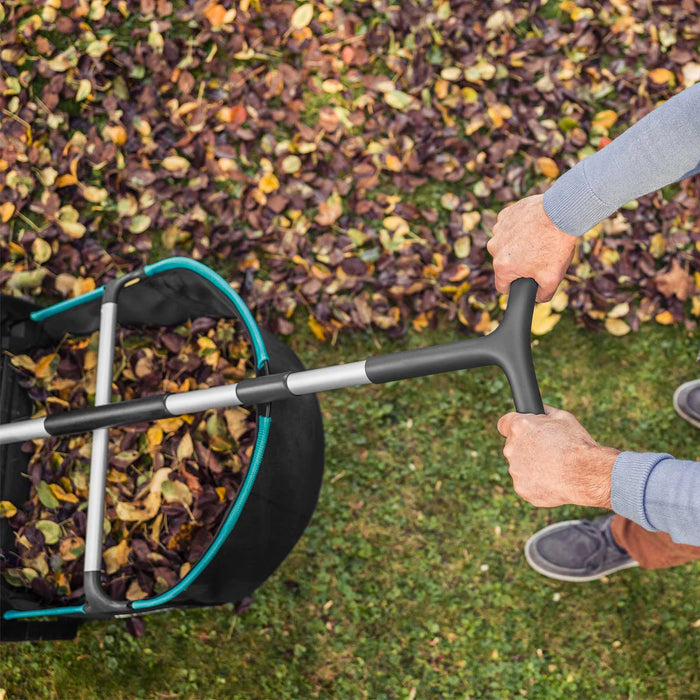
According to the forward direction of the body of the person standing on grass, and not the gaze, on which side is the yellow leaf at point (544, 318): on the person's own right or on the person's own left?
on the person's own right

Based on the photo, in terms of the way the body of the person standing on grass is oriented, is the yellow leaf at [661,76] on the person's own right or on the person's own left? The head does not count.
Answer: on the person's own right

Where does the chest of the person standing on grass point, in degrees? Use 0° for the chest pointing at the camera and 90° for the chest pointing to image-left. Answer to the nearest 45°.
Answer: approximately 90°

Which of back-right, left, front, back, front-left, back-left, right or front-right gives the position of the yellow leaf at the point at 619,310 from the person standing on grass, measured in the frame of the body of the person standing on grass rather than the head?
right

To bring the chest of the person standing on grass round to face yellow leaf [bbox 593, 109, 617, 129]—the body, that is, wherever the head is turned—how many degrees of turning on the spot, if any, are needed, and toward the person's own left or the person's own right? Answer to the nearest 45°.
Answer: approximately 90° to the person's own right

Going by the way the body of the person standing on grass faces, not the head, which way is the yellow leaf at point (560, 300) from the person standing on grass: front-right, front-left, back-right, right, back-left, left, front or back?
front
